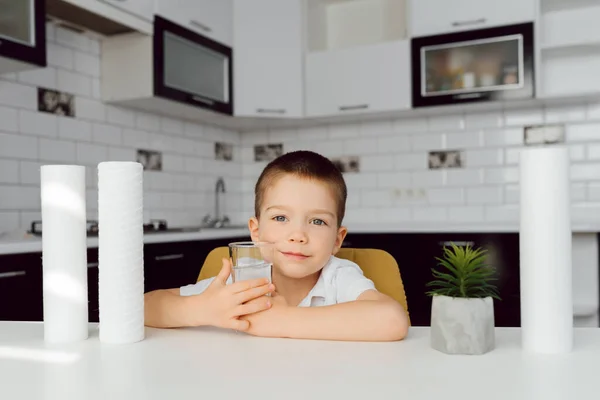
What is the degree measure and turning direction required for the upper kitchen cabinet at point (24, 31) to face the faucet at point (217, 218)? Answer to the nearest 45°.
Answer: approximately 90° to its left

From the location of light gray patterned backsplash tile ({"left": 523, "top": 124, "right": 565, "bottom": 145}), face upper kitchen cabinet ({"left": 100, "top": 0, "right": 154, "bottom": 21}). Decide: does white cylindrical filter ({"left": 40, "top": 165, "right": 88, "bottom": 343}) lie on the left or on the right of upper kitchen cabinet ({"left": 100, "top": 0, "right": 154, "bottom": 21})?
left

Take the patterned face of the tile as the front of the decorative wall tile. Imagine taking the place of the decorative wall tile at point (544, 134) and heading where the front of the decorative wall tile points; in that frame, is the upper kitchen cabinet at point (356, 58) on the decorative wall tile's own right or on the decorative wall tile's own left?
on the decorative wall tile's own right

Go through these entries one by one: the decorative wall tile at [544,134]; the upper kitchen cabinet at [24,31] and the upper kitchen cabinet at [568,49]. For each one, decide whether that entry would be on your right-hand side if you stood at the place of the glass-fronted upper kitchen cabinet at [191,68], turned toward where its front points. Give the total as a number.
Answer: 1

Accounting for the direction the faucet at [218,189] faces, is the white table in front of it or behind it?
in front

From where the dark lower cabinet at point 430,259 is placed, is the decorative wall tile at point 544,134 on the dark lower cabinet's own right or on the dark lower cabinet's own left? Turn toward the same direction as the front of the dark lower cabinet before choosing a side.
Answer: on the dark lower cabinet's own left

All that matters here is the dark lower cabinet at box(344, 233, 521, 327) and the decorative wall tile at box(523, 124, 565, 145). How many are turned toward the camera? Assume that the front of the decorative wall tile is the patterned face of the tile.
2

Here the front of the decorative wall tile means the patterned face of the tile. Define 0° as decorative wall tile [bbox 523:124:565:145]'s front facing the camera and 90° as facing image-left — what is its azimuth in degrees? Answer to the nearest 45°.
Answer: approximately 0°
